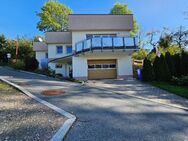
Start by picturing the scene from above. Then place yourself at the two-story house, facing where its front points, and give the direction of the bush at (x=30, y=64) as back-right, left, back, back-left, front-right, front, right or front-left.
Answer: back-right

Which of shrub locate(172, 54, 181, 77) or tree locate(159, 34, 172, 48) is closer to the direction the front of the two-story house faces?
the shrub

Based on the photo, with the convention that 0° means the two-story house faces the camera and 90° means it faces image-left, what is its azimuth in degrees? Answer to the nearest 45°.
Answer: approximately 0°

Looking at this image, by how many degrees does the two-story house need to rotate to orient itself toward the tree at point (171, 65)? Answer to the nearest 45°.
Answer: approximately 45° to its left

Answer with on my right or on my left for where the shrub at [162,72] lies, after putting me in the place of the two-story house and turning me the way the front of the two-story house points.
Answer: on my left

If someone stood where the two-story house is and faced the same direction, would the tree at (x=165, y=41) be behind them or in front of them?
behind

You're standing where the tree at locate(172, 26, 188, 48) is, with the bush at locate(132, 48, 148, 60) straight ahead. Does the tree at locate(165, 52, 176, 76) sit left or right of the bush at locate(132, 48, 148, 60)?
left

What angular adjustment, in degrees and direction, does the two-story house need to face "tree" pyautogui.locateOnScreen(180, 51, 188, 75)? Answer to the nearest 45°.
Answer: approximately 45° to its left

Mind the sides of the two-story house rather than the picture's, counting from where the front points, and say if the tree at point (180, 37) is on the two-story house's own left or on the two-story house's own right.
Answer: on the two-story house's own left

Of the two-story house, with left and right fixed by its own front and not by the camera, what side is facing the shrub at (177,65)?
left
